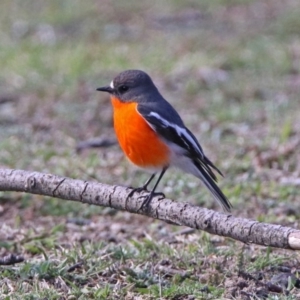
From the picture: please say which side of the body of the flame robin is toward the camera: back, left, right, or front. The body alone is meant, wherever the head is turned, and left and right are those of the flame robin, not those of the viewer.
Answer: left
